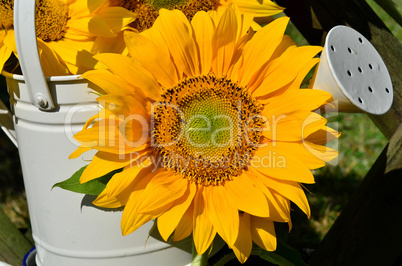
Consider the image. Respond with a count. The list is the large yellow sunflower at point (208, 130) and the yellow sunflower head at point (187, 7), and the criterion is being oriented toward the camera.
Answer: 2

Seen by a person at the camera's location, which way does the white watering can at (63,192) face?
facing the viewer and to the right of the viewer

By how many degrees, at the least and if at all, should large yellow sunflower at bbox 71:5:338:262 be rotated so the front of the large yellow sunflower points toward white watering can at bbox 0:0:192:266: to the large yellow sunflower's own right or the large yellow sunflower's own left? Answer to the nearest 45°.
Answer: approximately 90° to the large yellow sunflower's own right

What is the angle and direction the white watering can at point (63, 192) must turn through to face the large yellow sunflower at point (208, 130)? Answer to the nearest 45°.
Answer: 0° — it already faces it

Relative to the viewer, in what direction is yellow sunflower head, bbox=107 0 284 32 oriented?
toward the camera

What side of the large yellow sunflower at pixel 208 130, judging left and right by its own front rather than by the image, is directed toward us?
front

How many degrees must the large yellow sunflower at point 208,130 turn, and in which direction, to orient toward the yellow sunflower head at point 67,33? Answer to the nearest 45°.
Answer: approximately 90° to its right

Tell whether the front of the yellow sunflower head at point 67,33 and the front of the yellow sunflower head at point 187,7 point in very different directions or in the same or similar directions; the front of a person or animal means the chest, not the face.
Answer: same or similar directions

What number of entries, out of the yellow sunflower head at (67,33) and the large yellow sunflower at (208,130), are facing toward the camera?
2

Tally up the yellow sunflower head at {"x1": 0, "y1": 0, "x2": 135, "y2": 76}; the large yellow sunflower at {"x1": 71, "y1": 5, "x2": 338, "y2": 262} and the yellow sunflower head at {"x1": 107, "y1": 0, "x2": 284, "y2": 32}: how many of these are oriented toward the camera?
3

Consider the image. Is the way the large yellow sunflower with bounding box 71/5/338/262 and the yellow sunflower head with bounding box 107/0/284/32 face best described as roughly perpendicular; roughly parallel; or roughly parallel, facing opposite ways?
roughly parallel

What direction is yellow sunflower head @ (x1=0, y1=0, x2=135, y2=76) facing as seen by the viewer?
toward the camera

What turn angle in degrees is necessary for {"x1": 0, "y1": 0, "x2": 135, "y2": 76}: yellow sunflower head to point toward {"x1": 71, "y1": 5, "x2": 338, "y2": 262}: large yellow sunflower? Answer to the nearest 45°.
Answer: approximately 45° to its left
